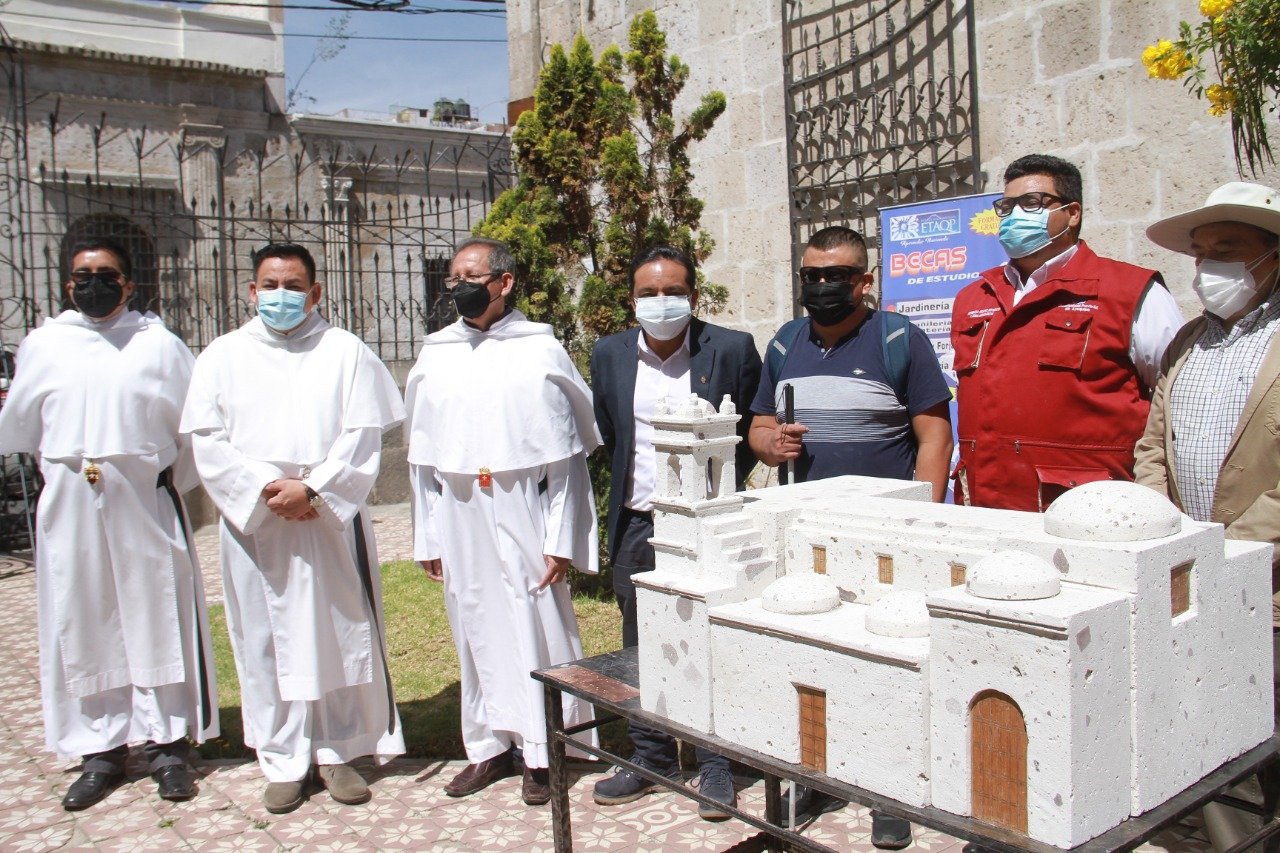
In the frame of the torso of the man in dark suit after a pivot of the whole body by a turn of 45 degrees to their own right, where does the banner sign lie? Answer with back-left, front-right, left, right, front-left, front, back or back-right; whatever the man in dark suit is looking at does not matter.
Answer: back

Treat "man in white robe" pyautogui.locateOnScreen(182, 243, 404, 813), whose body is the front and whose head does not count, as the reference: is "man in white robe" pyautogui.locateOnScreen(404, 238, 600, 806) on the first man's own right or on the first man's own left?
on the first man's own left

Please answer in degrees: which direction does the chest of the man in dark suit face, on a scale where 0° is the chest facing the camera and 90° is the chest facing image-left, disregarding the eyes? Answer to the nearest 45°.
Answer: approximately 0°

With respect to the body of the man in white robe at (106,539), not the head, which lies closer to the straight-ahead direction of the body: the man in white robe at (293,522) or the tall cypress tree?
the man in white robe

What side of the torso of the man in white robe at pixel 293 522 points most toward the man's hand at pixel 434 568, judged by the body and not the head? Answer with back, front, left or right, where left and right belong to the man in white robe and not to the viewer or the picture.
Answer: left

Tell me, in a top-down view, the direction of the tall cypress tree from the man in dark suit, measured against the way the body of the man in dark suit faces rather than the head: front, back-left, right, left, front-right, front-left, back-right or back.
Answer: back

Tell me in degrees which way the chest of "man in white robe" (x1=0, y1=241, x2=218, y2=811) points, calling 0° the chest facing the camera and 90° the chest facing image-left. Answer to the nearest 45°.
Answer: approximately 0°
